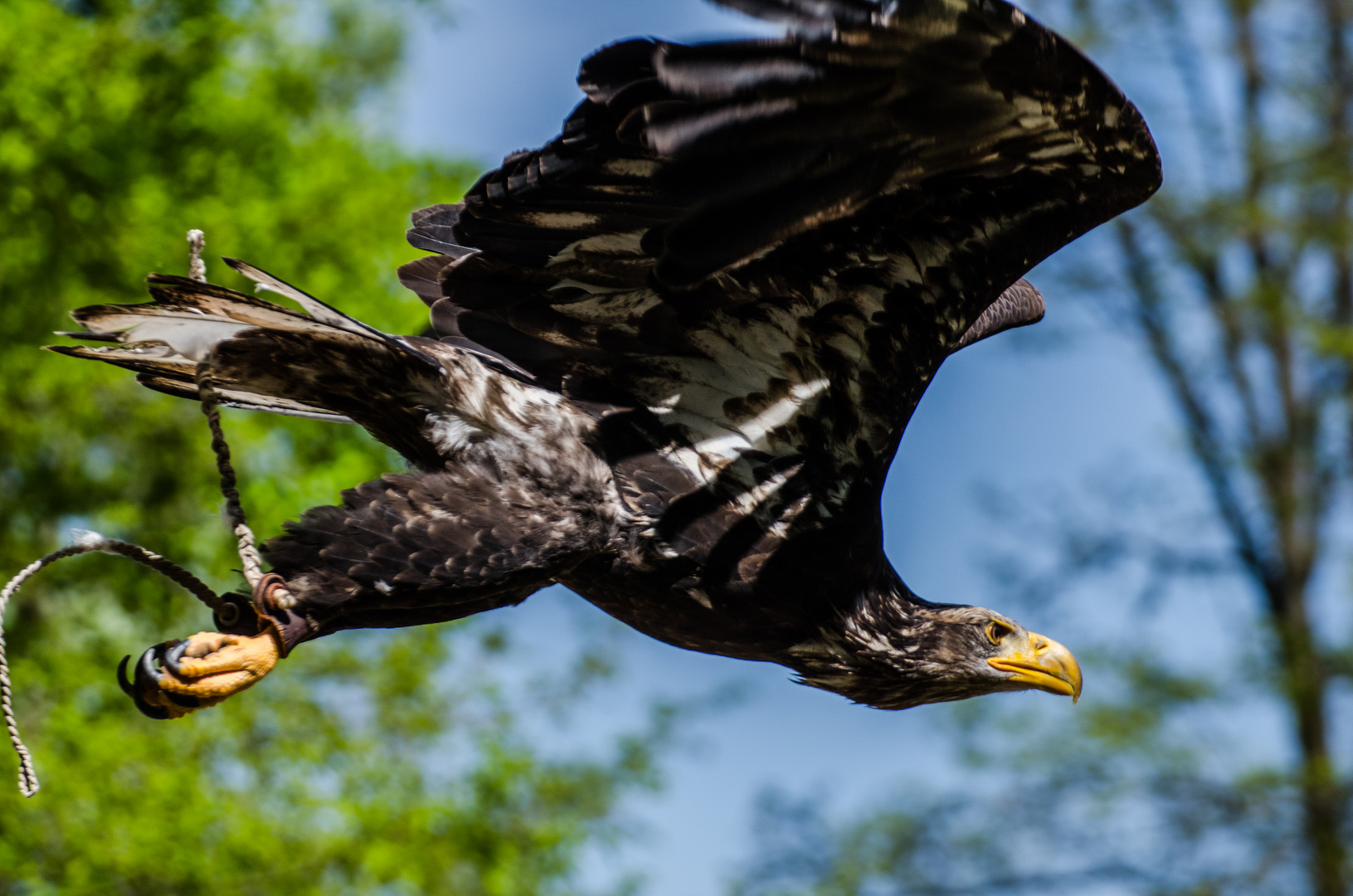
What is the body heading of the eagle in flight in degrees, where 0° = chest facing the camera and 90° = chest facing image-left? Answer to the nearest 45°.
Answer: approximately 270°
